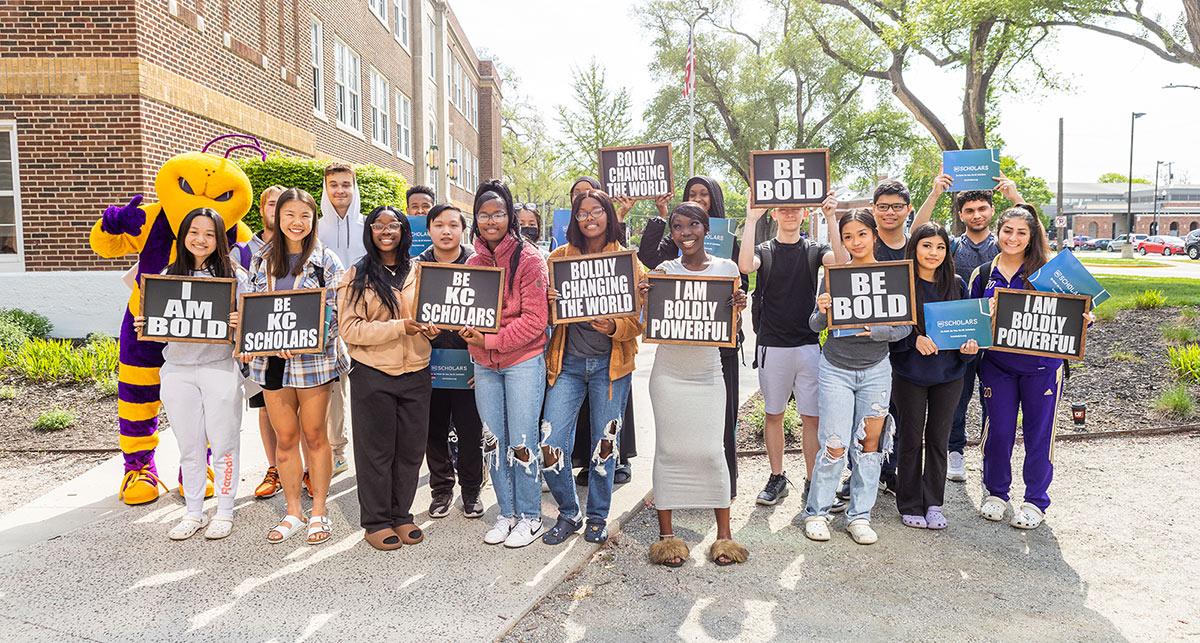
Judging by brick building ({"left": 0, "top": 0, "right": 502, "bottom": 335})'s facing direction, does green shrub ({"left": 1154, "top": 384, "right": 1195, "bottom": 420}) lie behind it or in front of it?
in front

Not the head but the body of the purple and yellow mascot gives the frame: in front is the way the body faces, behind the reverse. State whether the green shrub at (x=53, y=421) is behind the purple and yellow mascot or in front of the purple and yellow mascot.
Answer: behind

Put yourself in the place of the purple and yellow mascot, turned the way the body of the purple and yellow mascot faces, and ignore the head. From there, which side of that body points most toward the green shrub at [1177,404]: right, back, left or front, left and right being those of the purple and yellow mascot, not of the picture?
left

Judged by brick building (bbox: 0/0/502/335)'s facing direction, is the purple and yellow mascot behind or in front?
in front

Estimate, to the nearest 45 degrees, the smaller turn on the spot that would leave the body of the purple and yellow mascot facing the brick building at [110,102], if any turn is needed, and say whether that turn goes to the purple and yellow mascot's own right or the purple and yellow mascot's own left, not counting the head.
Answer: approximately 180°

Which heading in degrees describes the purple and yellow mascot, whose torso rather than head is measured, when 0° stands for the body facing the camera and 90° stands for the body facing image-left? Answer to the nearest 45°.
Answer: approximately 0°

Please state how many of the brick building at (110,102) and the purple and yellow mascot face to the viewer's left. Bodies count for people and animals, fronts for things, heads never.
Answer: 0

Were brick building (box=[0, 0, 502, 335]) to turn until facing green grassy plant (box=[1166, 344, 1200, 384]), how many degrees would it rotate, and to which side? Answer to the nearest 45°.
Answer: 0° — it already faces it

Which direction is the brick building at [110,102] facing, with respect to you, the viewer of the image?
facing the viewer and to the right of the viewer
